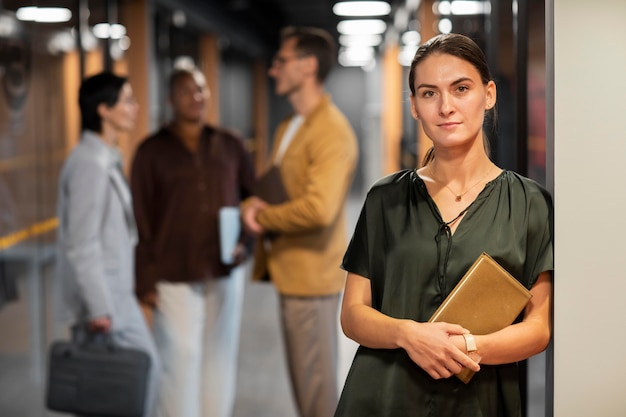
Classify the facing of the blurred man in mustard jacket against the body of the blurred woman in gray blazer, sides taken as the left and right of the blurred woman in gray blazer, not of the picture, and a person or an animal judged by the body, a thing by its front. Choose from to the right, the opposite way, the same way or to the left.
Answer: the opposite way

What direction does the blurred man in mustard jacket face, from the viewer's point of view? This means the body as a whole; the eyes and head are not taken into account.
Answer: to the viewer's left

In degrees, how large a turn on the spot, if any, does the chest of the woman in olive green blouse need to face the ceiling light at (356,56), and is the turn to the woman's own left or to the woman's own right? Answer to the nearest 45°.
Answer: approximately 180°

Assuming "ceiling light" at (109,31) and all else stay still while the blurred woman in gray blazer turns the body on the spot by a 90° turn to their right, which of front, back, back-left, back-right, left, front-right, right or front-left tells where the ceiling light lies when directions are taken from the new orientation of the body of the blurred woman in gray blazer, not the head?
back

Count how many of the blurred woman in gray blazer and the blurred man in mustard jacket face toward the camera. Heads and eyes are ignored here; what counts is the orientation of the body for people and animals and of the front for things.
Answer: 0

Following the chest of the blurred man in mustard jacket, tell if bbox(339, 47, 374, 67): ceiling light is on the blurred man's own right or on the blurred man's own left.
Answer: on the blurred man's own right

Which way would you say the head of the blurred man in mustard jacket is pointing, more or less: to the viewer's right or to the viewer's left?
to the viewer's left

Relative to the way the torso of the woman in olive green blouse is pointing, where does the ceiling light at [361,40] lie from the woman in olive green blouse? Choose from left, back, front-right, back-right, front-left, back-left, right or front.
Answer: back

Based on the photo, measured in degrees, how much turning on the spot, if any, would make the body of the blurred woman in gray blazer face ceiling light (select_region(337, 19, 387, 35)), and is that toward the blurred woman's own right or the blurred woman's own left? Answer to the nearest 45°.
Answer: approximately 90° to the blurred woman's own left

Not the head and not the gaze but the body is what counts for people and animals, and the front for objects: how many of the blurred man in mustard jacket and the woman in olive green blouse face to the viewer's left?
1

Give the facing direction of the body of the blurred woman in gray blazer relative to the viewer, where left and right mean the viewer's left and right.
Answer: facing to the right of the viewer

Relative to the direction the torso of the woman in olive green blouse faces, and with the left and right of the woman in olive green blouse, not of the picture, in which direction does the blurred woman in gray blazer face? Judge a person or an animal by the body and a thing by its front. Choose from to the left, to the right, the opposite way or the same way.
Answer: to the left

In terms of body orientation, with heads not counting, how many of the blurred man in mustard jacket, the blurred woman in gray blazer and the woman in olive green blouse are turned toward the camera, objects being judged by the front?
1

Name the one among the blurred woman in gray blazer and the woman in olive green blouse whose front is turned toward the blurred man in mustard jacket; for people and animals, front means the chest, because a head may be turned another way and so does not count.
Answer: the blurred woman in gray blazer

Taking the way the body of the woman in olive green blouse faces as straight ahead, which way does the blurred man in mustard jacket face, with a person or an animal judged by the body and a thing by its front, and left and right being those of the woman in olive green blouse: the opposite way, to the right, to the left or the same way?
to the right

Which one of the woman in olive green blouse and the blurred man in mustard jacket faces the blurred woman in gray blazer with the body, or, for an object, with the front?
the blurred man in mustard jacket
